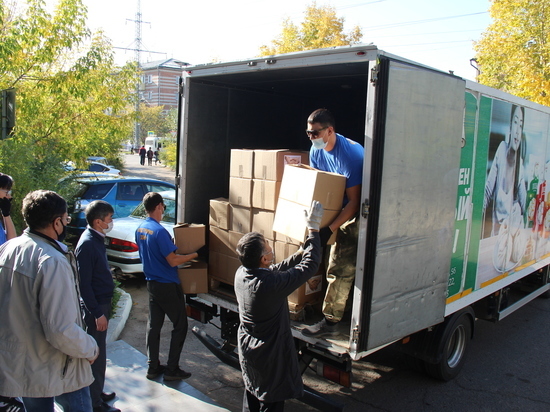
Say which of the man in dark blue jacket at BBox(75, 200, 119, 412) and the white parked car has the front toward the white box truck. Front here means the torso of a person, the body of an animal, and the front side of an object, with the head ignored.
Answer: the man in dark blue jacket

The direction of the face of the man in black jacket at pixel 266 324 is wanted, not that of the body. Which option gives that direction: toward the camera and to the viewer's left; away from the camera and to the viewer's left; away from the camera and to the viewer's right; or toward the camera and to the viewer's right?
away from the camera and to the viewer's right

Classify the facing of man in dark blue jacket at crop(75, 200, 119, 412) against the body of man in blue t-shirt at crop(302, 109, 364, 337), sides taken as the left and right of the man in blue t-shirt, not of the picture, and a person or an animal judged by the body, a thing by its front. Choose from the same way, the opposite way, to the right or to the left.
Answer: the opposite way

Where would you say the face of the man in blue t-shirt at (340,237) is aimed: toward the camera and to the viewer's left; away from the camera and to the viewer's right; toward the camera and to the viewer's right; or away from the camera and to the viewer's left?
toward the camera and to the viewer's left

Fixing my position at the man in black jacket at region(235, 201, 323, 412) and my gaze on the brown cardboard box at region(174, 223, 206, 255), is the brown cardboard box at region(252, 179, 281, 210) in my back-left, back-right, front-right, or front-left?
front-right

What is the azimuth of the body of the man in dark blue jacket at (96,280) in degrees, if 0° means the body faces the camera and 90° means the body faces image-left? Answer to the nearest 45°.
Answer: approximately 270°

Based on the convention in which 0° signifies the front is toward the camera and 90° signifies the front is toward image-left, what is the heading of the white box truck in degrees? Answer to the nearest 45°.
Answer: approximately 225°

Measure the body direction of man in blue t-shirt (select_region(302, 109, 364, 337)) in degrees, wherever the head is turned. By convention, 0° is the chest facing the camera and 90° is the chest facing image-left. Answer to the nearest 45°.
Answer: approximately 45°

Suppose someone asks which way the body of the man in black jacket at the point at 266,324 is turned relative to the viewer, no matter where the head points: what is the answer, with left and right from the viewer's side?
facing away from the viewer and to the right of the viewer

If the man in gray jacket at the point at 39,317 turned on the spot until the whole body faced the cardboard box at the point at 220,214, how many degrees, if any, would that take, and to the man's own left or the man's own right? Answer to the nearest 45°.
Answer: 0° — they already face it

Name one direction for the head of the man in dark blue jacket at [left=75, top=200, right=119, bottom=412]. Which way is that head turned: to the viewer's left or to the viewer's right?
to the viewer's right

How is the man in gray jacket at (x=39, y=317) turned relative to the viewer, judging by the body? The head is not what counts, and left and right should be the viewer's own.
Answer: facing away from the viewer and to the right of the viewer

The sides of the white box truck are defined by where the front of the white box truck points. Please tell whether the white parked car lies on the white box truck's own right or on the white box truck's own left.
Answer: on the white box truck's own left

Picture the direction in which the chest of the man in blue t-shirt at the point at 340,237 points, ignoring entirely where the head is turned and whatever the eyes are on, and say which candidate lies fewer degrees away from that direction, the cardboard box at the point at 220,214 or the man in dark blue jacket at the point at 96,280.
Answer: the man in dark blue jacket

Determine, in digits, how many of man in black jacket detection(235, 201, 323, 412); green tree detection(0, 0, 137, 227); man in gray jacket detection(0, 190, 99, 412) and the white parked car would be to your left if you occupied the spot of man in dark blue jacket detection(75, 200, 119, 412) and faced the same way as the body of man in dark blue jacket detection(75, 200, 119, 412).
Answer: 2
